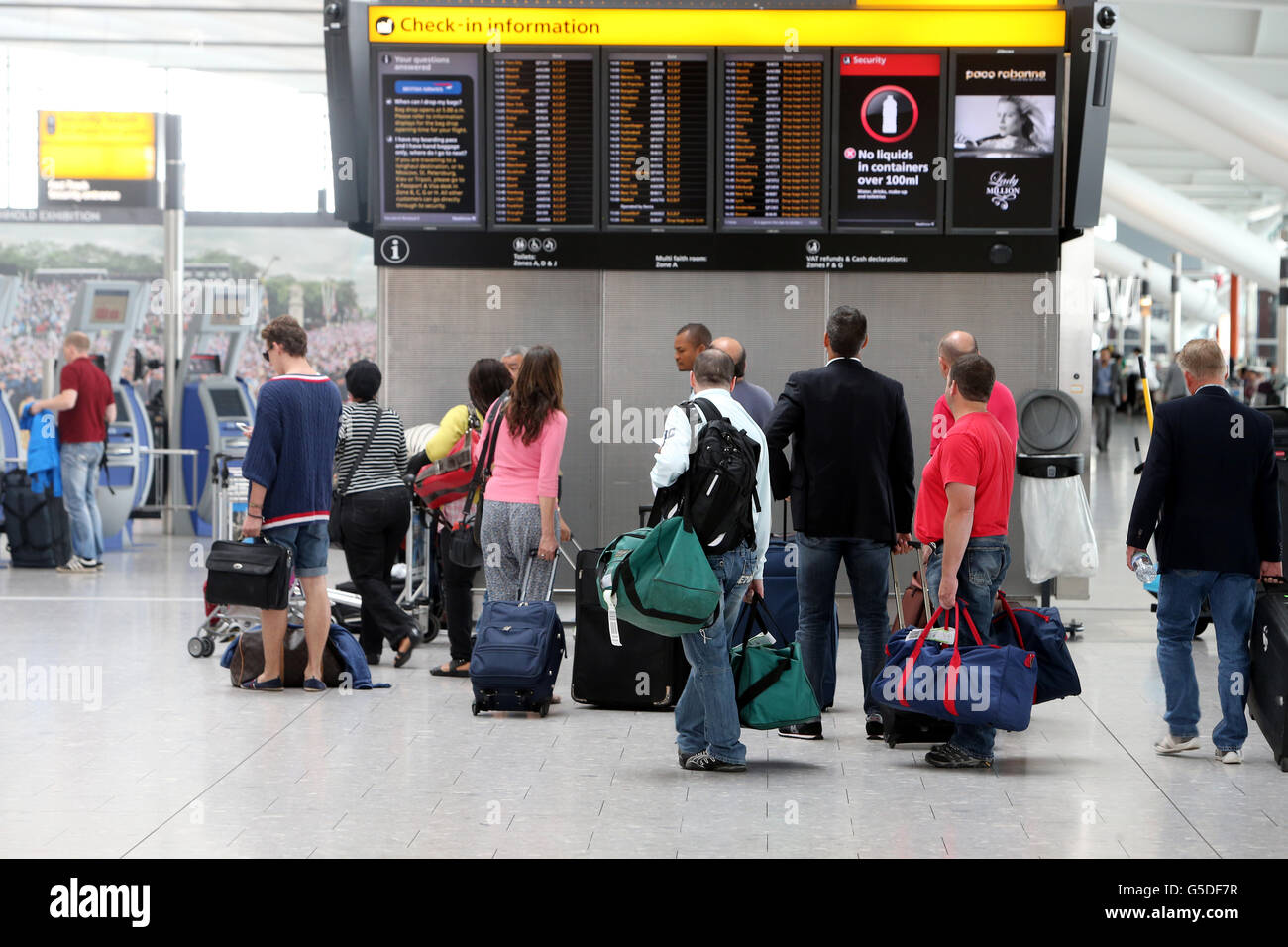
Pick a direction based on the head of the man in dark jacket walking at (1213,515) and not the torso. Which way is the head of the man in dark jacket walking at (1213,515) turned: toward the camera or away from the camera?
away from the camera

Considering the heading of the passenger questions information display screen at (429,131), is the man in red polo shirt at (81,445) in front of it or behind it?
behind

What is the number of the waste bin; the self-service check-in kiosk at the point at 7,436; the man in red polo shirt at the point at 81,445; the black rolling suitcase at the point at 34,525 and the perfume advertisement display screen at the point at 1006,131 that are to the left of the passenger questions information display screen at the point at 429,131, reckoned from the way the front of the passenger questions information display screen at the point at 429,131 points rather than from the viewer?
2

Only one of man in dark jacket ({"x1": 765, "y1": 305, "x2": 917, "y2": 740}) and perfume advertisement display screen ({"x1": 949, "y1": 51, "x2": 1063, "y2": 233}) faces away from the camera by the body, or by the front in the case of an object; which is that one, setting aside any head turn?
the man in dark jacket

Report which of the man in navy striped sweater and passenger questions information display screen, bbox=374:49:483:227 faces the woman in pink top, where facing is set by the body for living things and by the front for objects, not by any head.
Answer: the passenger questions information display screen

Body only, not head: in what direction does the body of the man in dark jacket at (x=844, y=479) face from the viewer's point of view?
away from the camera

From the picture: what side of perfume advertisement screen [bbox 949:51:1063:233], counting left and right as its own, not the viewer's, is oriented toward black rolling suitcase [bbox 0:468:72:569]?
right

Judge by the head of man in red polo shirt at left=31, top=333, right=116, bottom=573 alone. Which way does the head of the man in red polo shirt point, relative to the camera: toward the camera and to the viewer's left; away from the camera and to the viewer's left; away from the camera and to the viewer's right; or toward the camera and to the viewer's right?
away from the camera and to the viewer's left

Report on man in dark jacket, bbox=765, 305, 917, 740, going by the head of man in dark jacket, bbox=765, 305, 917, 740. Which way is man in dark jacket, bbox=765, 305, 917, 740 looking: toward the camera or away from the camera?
away from the camera
